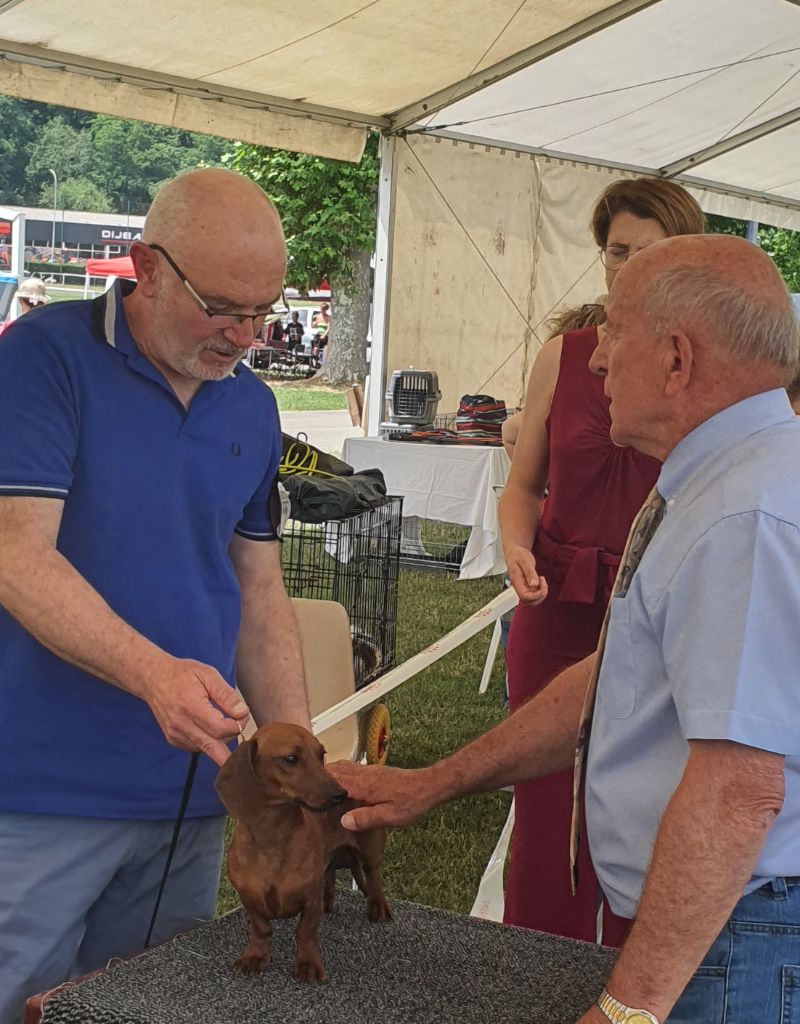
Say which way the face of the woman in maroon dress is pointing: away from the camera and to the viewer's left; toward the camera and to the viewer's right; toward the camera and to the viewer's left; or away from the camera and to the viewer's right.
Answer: toward the camera and to the viewer's left

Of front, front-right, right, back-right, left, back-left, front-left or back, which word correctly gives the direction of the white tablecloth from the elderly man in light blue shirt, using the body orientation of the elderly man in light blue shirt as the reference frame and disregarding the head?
right

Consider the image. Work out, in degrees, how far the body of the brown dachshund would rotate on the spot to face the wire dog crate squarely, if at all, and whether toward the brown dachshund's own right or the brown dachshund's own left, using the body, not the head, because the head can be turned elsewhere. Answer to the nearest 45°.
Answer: approximately 135° to the brown dachshund's own right

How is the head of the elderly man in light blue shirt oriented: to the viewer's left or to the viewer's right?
to the viewer's left

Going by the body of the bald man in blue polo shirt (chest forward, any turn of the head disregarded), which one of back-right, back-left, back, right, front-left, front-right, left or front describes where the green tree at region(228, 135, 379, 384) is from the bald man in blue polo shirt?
back-left

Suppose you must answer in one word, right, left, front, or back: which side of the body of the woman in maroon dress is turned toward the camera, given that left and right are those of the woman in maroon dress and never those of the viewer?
front

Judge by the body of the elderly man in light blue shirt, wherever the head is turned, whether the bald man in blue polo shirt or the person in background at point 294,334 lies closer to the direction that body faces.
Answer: the bald man in blue polo shirt

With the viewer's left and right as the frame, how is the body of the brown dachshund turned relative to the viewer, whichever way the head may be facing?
facing the viewer and to the left of the viewer

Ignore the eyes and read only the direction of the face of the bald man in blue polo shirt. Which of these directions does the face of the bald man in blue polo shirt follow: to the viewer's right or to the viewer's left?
to the viewer's right

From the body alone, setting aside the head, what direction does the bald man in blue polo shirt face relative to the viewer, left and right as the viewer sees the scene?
facing the viewer and to the right of the viewer

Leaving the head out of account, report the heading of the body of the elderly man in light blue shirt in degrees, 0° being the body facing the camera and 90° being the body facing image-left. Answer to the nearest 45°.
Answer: approximately 90°
